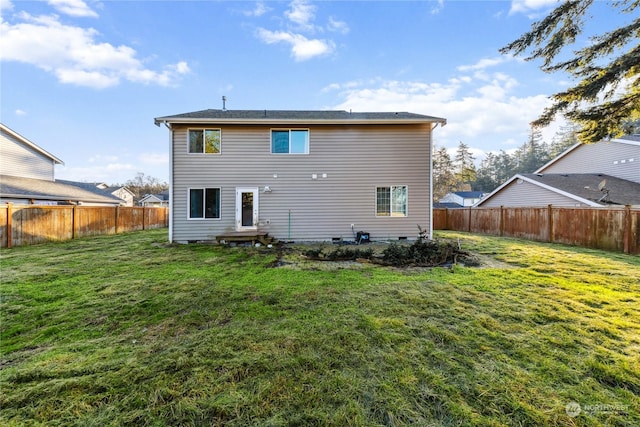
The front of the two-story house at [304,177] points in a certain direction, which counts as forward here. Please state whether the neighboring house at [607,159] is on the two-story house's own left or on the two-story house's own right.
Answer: on the two-story house's own right

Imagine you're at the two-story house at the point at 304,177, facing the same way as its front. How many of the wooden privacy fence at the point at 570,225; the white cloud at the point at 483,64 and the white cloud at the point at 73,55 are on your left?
1

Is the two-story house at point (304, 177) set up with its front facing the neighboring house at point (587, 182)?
no

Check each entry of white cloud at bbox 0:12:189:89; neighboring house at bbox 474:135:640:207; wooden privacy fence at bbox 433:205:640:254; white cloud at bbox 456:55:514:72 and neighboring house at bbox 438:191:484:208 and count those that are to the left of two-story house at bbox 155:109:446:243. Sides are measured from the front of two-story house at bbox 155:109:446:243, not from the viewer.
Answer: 1

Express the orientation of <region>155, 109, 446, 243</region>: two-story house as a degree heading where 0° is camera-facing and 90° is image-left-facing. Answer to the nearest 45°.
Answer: approximately 180°

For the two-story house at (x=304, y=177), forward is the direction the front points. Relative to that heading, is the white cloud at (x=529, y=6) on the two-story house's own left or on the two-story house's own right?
on the two-story house's own right

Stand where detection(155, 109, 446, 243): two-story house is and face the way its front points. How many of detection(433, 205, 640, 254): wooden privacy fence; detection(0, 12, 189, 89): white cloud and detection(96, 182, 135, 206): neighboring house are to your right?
1

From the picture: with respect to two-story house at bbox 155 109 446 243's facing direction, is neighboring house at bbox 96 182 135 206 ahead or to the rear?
ahead

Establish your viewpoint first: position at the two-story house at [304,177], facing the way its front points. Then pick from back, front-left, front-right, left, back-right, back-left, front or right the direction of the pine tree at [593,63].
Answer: back-right

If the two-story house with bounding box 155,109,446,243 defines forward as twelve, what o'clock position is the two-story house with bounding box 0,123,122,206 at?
the two-story house with bounding box 0,123,122,206 is roughly at 10 o'clock from the two-story house with bounding box 155,109,446,243.

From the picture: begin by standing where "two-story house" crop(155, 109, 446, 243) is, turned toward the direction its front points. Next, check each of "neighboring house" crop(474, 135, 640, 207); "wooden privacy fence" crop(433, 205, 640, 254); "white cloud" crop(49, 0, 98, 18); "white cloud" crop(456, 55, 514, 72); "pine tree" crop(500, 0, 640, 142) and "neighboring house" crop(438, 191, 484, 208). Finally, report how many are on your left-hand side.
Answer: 1

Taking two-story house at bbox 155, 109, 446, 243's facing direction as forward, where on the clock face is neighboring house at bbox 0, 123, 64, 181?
The neighboring house is roughly at 10 o'clock from the two-story house.

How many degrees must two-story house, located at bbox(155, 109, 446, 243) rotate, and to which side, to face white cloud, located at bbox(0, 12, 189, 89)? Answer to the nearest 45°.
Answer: approximately 90° to its left

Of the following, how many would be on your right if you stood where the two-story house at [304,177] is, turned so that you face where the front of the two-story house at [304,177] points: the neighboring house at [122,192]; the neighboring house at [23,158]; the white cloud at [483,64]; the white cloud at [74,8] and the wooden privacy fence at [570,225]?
2
